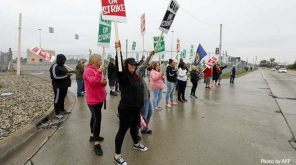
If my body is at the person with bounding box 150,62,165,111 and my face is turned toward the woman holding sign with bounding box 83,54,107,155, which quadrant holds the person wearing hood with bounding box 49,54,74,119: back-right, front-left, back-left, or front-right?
front-right

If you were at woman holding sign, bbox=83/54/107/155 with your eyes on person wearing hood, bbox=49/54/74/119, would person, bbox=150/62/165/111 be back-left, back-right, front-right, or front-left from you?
front-right

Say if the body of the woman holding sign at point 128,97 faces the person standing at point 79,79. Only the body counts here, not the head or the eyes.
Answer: no

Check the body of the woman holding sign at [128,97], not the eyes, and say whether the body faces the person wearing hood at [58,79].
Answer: no

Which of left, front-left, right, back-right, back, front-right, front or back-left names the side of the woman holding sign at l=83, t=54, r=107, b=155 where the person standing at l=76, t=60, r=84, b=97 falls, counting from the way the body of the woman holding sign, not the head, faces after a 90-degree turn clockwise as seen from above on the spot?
back

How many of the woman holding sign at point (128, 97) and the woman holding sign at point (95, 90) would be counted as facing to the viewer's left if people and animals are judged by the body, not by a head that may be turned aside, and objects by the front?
0

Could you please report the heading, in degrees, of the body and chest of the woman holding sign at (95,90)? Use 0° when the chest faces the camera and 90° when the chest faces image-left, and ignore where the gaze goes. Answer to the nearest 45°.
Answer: approximately 270°
